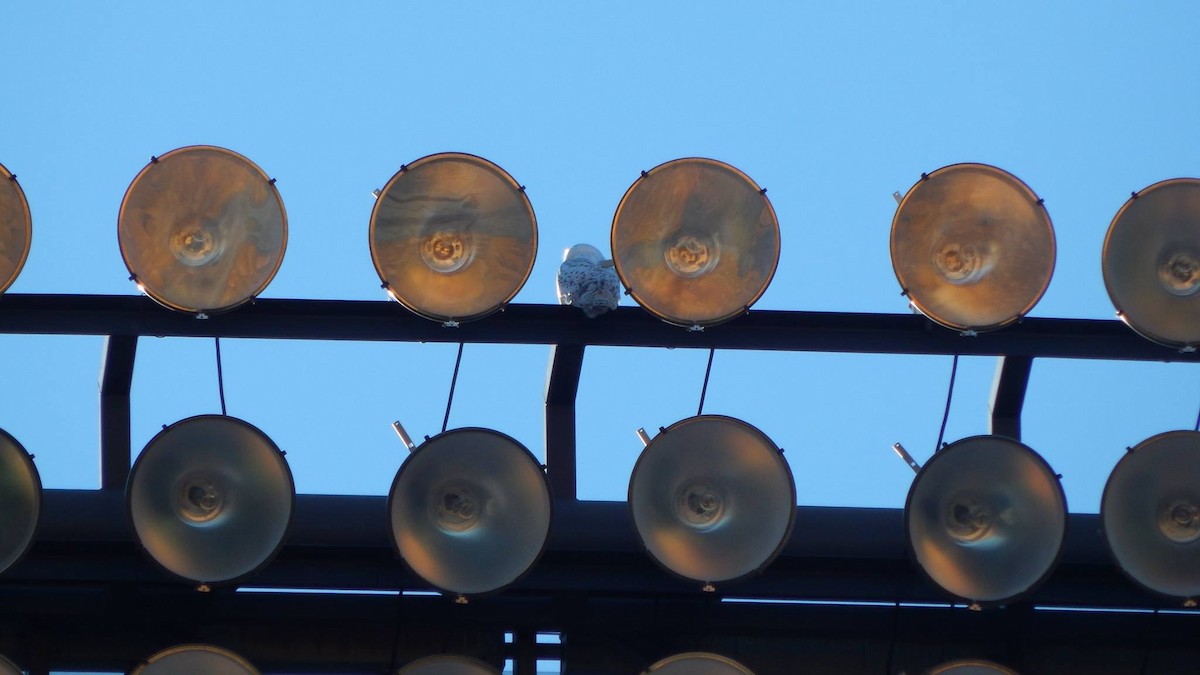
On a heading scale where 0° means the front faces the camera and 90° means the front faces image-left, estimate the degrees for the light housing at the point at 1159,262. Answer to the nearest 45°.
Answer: approximately 0°

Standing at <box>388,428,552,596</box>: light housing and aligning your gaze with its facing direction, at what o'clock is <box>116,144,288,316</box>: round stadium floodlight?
The round stadium floodlight is roughly at 2 o'clock from the light housing.

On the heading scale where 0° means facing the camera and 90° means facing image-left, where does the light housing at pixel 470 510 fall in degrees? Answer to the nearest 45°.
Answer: approximately 0°

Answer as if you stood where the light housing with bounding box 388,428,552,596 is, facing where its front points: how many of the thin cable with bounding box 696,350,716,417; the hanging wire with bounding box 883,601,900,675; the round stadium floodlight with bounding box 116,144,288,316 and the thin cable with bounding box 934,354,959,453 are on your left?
3
